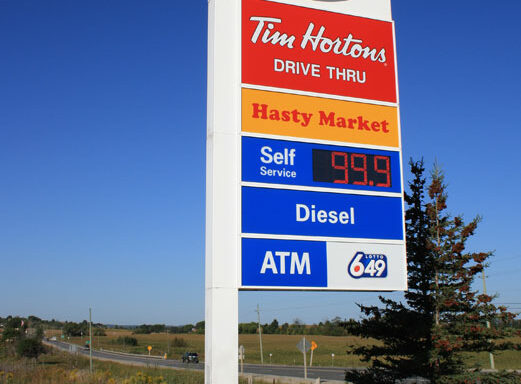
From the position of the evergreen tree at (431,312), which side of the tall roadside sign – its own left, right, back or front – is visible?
left

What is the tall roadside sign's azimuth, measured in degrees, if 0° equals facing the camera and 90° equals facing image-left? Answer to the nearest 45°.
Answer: approximately 315°

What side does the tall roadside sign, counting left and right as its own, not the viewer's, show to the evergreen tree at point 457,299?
left

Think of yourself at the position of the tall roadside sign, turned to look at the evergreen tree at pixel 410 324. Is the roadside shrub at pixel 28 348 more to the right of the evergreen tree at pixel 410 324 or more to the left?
left

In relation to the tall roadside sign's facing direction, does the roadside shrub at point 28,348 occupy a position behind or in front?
behind
